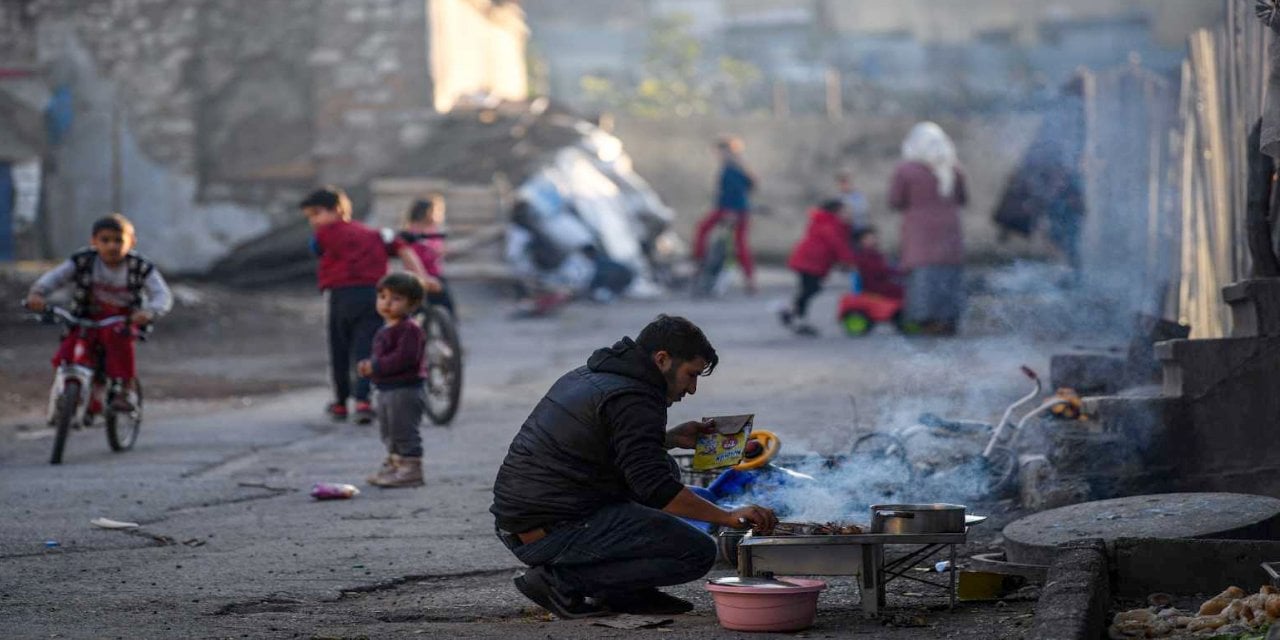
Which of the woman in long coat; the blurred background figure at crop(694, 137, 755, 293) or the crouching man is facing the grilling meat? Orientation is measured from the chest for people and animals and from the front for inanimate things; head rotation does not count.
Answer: the crouching man

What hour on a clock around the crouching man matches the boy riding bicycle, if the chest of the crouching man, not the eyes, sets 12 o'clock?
The boy riding bicycle is roughly at 8 o'clock from the crouching man.

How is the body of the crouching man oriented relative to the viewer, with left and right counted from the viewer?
facing to the right of the viewer

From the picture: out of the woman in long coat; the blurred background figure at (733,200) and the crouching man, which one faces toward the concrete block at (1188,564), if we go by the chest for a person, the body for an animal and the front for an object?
the crouching man

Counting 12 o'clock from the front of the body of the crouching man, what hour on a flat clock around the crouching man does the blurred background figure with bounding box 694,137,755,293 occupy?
The blurred background figure is roughly at 9 o'clock from the crouching man.
